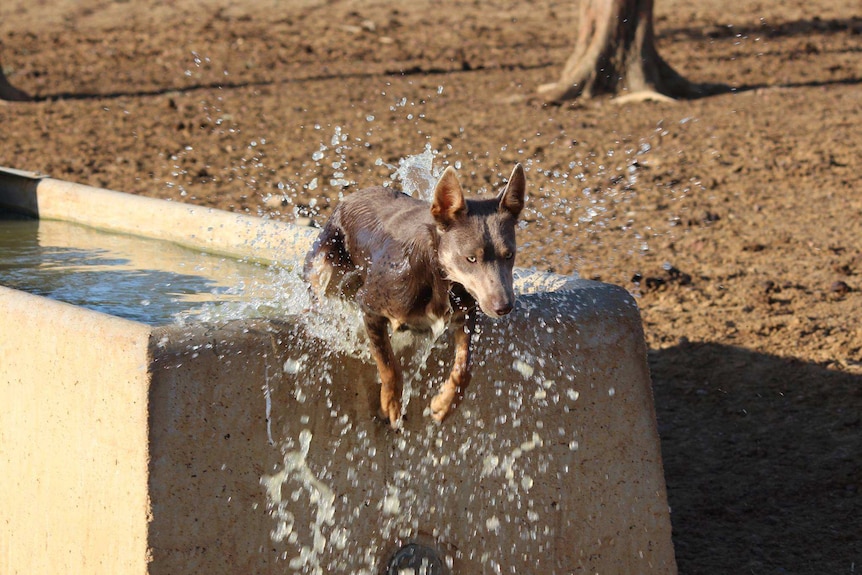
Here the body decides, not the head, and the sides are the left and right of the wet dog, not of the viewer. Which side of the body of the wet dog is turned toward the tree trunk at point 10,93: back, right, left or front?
back

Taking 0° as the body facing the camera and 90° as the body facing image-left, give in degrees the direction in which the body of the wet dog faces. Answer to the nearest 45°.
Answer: approximately 315°

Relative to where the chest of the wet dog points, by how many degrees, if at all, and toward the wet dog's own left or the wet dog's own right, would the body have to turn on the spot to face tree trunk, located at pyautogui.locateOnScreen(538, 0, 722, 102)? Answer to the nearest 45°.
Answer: approximately 135° to the wet dog's own left
